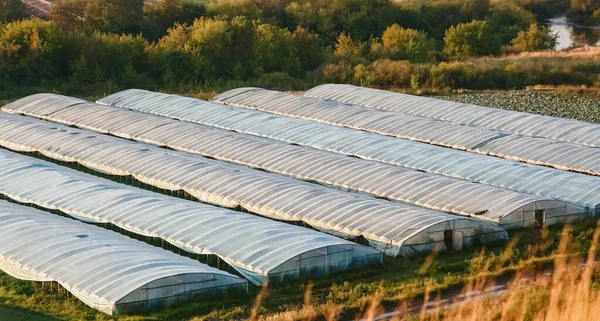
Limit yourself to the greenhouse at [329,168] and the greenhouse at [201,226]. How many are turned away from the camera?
0

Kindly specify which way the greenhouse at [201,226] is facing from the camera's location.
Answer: facing the viewer and to the right of the viewer

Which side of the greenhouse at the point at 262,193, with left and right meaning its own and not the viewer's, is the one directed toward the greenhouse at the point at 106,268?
right

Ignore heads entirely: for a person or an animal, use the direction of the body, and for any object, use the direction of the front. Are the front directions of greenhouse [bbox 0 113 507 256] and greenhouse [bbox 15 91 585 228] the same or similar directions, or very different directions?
same or similar directions

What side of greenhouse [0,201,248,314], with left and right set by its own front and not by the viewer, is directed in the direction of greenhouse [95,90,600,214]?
left

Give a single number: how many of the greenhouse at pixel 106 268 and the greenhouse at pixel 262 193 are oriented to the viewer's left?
0

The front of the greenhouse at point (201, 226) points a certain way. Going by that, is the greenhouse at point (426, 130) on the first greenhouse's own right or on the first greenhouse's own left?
on the first greenhouse's own left

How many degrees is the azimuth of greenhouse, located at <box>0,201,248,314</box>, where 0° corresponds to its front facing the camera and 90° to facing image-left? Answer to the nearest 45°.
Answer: approximately 315°

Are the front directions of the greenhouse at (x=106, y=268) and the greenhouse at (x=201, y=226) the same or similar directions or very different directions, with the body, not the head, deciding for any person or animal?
same or similar directions

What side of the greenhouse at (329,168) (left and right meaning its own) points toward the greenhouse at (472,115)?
left

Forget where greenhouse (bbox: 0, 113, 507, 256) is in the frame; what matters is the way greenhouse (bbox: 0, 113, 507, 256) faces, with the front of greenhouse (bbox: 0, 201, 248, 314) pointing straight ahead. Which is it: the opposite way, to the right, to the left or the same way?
the same way

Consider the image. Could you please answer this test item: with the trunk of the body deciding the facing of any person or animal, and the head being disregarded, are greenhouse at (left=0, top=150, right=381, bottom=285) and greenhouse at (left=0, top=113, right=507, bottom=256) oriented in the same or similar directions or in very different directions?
same or similar directions

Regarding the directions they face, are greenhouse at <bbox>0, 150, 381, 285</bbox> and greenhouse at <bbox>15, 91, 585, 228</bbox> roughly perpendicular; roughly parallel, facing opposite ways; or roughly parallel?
roughly parallel

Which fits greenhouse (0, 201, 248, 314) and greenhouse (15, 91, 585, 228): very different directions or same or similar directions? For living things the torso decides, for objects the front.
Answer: same or similar directions
